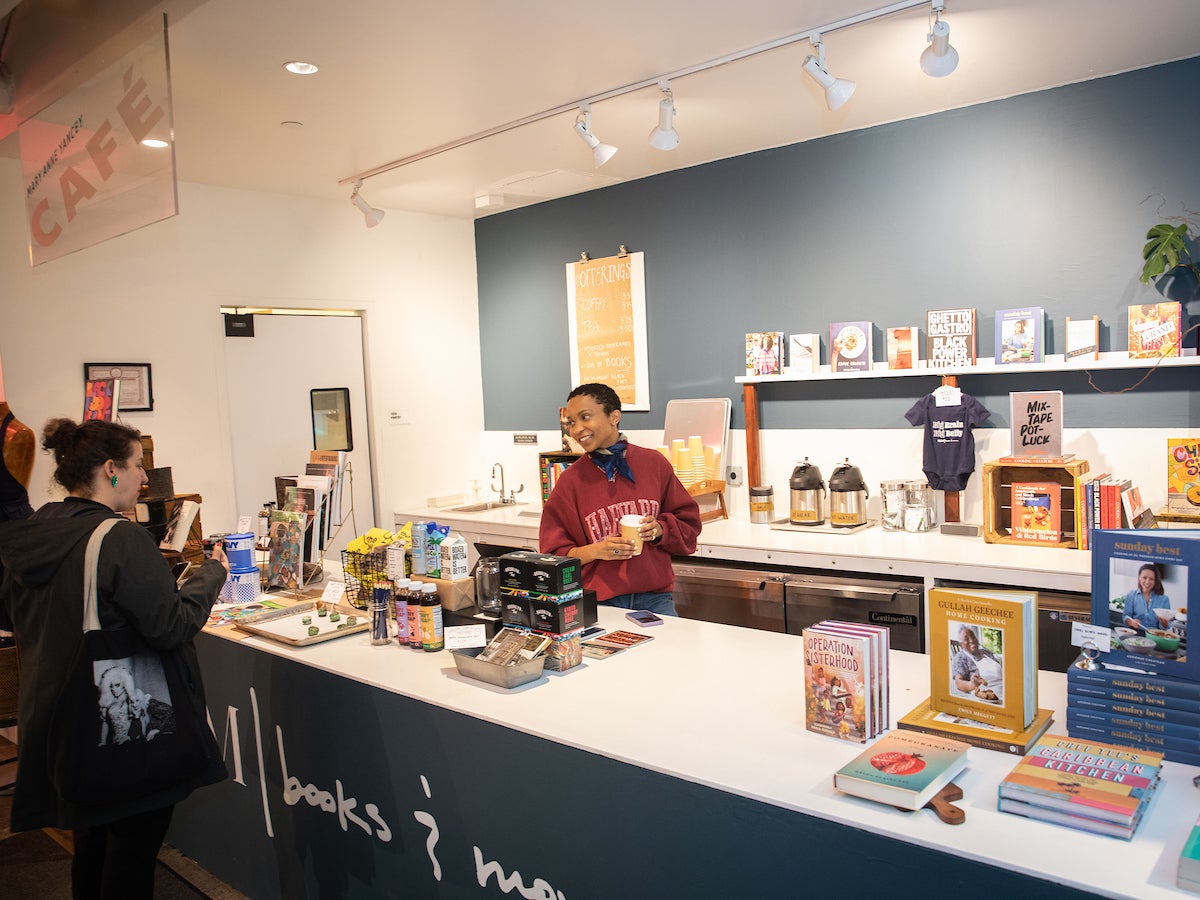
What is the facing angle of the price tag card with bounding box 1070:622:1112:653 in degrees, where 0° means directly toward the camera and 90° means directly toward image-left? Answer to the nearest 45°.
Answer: approximately 0°

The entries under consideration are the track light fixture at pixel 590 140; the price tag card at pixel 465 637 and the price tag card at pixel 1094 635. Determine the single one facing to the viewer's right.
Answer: the track light fixture

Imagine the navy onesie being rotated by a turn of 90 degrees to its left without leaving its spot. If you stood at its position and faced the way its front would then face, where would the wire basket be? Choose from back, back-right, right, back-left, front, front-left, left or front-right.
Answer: back-right

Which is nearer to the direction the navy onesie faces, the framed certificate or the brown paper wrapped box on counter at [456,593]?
the brown paper wrapped box on counter
